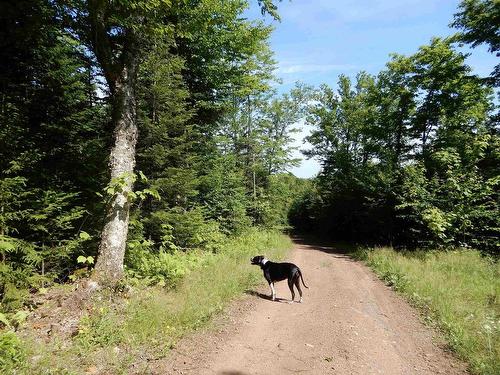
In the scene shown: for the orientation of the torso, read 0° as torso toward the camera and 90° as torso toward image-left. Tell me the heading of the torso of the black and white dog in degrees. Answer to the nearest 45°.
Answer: approximately 90°
